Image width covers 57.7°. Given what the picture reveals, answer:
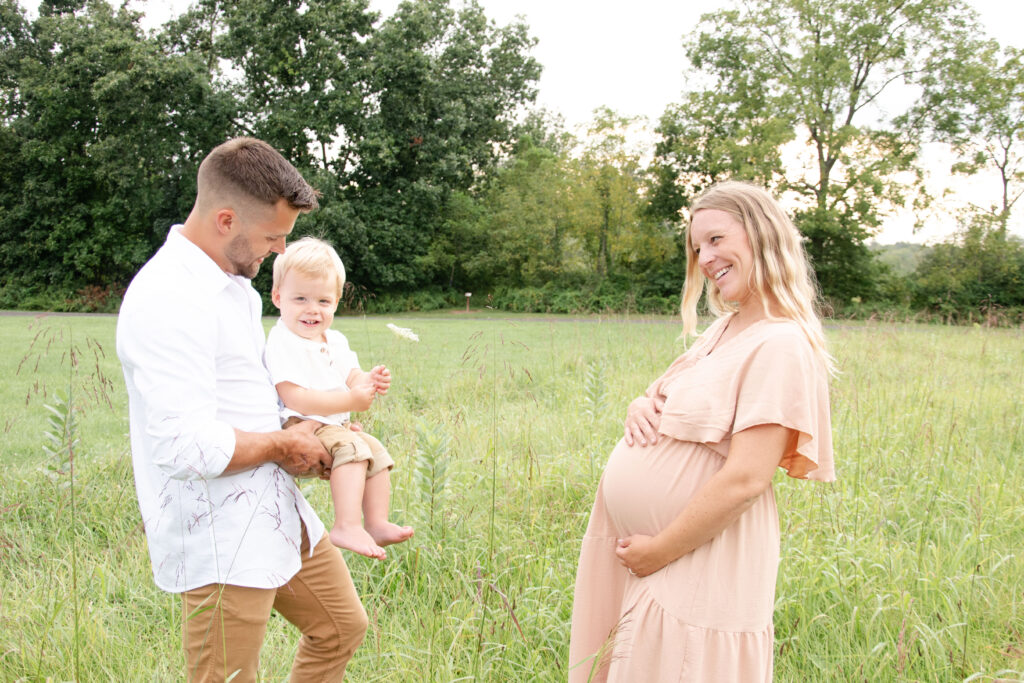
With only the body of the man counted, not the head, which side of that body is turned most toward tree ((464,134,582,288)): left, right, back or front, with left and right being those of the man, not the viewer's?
left

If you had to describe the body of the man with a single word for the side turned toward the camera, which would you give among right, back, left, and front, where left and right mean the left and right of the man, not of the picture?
right

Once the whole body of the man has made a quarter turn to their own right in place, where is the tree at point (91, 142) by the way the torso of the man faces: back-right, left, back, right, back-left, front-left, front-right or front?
back

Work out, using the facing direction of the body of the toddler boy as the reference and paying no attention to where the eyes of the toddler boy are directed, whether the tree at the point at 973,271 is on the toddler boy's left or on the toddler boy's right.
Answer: on the toddler boy's left

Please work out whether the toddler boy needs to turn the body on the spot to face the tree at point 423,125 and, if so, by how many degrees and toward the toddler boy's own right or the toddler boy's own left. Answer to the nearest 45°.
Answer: approximately 135° to the toddler boy's own left

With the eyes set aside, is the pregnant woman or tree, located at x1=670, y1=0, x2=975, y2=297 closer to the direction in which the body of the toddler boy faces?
the pregnant woman

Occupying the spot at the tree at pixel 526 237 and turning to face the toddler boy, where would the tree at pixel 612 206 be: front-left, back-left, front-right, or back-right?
back-left

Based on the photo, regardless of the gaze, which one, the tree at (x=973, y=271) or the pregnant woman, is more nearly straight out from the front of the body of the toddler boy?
the pregnant woman

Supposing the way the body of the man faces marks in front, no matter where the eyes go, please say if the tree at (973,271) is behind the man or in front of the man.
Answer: in front

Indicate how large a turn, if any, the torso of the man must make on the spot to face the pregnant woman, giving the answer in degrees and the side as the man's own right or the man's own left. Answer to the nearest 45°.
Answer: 0° — they already face them

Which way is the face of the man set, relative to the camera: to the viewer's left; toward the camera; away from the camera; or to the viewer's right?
to the viewer's right

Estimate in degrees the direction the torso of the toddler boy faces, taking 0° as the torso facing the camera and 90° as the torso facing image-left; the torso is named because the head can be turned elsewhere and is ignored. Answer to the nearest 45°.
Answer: approximately 315°
